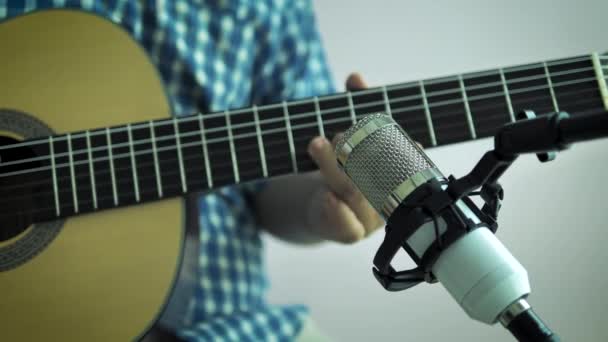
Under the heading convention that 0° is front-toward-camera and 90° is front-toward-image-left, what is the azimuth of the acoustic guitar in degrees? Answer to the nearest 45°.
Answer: approximately 0°
